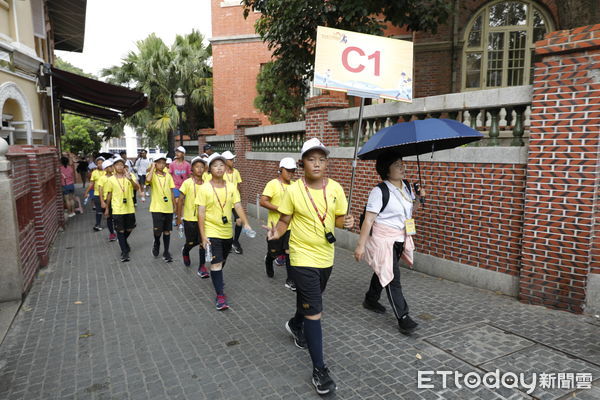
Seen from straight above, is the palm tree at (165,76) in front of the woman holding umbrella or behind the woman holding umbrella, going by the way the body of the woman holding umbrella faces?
behind

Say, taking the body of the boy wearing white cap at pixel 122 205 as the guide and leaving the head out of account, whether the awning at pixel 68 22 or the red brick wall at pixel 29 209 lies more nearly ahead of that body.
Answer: the red brick wall

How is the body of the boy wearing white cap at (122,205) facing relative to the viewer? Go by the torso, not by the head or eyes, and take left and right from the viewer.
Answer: facing the viewer

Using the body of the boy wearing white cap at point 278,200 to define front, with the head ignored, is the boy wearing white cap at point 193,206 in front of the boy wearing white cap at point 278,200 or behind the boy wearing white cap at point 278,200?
behind

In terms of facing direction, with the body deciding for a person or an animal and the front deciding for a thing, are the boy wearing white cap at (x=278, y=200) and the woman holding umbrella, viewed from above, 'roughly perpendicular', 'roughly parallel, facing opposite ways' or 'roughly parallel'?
roughly parallel

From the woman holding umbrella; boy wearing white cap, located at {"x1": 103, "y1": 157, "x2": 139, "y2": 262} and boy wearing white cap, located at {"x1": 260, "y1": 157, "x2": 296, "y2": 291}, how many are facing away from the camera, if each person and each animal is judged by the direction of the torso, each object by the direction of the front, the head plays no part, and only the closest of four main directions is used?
0

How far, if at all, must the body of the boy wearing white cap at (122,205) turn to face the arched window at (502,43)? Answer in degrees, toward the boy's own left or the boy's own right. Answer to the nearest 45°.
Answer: approximately 90° to the boy's own left

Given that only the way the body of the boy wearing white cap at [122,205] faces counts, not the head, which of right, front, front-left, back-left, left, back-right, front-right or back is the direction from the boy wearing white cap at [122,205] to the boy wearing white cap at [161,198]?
front-left

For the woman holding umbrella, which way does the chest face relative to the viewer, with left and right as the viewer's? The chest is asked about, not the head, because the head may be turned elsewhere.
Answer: facing the viewer and to the right of the viewer

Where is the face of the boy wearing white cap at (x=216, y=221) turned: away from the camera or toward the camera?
toward the camera

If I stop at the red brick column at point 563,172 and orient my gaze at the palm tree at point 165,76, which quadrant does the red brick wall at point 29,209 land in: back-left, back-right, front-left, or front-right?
front-left

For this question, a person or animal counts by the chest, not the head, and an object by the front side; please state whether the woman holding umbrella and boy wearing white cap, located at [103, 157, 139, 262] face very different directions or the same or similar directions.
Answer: same or similar directions

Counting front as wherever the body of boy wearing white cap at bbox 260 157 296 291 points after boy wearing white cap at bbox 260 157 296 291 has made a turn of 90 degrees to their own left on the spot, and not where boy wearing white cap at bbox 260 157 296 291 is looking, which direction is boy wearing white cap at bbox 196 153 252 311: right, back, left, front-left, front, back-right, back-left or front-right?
back

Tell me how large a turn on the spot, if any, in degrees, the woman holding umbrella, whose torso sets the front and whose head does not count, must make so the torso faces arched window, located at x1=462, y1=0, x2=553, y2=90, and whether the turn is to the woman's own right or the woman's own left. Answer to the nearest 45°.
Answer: approximately 135° to the woman's own left
